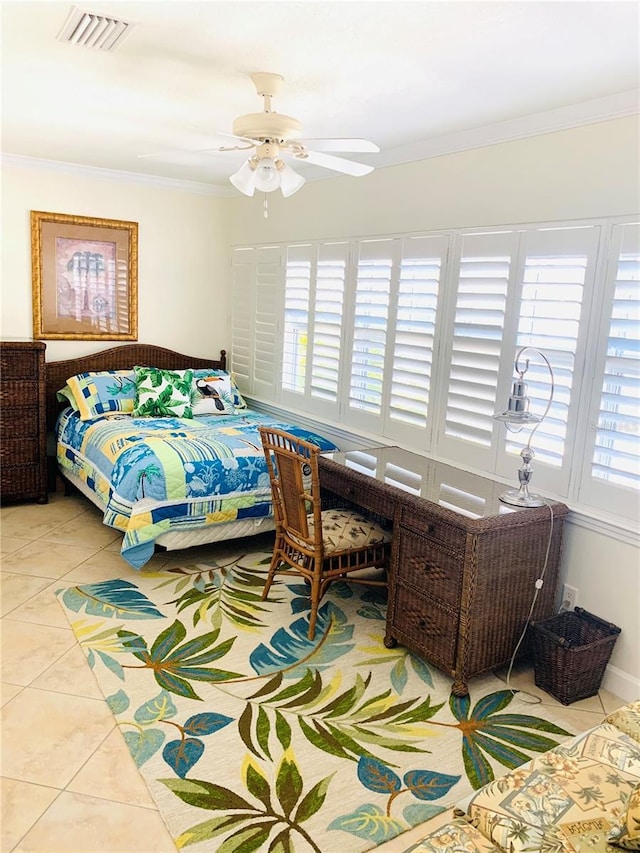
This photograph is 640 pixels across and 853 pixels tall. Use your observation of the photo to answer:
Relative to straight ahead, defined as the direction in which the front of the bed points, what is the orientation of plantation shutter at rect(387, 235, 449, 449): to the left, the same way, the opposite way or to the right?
to the right

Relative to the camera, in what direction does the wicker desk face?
facing the viewer and to the left of the viewer

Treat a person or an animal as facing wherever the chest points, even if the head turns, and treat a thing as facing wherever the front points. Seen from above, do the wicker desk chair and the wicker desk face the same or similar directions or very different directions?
very different directions

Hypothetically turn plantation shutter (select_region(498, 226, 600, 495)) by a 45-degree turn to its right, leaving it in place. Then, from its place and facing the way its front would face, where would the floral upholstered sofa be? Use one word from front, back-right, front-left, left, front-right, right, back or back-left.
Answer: left

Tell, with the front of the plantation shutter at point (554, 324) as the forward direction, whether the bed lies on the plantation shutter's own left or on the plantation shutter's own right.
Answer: on the plantation shutter's own right

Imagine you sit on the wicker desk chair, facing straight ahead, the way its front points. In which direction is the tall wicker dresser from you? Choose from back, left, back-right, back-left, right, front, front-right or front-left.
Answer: left

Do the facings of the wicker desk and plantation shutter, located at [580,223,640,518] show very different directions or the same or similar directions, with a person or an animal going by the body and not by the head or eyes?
same or similar directions

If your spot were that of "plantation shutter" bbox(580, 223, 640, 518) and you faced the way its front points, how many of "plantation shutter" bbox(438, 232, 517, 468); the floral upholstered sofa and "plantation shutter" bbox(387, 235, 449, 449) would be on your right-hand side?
2

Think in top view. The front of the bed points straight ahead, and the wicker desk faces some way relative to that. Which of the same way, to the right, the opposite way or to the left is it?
to the right

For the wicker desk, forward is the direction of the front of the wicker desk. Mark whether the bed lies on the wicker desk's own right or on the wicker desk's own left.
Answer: on the wicker desk's own right

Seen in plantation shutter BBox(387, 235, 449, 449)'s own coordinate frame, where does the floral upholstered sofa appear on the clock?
The floral upholstered sofa is roughly at 10 o'clock from the plantation shutter.

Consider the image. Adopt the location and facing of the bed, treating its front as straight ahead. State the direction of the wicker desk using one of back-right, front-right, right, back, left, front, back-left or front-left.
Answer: front
